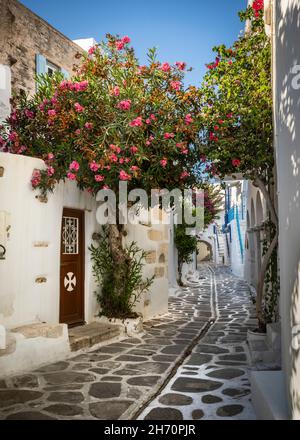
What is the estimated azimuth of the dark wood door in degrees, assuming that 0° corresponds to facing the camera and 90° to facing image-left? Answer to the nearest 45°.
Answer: approximately 315°

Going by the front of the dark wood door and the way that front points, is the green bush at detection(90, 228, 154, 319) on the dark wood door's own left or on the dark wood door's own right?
on the dark wood door's own left
